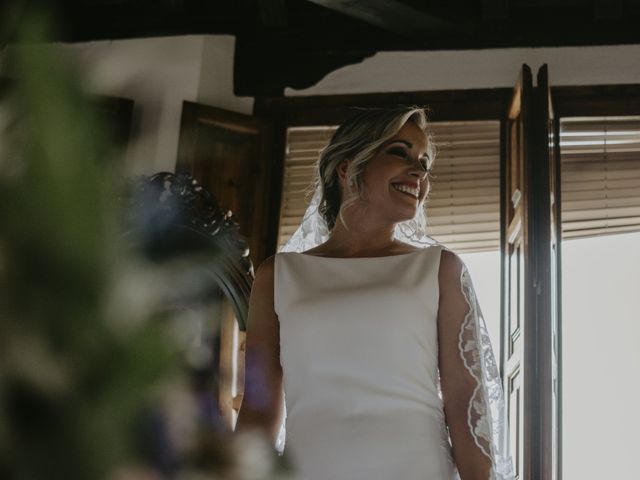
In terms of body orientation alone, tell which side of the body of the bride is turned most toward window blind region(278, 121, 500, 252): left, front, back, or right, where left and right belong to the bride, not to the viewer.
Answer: back

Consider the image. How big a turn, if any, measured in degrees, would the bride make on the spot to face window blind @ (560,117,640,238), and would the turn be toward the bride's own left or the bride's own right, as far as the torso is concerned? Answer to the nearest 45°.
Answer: approximately 135° to the bride's own left

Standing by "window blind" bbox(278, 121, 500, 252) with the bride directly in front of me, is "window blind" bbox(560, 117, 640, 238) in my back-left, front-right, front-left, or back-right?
back-left

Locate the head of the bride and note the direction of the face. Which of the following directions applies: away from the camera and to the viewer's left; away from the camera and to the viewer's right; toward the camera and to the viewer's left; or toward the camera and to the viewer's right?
toward the camera and to the viewer's right

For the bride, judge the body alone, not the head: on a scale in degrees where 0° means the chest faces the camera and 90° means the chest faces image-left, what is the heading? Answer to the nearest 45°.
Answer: approximately 0°
